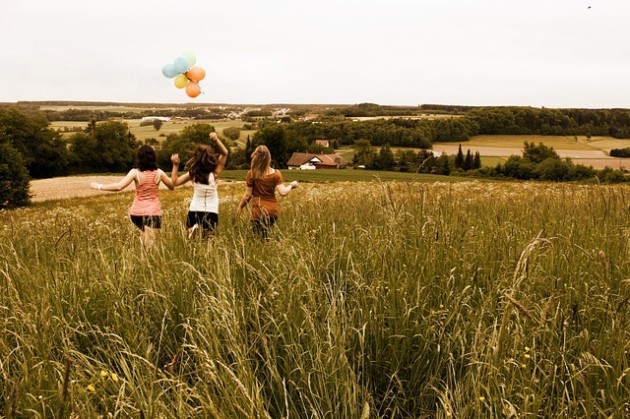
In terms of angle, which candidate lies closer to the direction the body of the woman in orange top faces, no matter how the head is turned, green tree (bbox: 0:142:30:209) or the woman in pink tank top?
the green tree

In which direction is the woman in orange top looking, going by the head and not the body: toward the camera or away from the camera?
away from the camera

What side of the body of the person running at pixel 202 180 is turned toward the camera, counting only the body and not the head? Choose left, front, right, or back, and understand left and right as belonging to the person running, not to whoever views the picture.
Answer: back

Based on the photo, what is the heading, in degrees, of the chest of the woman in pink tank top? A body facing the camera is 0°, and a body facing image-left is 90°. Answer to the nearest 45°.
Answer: approximately 180°

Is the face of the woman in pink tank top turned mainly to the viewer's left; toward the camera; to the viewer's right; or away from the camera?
away from the camera

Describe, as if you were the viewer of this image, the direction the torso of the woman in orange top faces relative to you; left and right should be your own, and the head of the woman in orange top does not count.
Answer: facing away from the viewer

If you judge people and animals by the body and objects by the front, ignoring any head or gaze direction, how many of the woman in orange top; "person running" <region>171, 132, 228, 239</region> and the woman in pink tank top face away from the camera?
3

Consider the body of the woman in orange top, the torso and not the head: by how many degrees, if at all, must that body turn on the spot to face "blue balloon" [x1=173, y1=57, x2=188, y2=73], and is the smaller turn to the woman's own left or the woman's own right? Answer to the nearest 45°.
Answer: approximately 45° to the woman's own left

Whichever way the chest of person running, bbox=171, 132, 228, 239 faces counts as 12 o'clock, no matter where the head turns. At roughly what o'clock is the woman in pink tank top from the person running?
The woman in pink tank top is roughly at 10 o'clock from the person running.

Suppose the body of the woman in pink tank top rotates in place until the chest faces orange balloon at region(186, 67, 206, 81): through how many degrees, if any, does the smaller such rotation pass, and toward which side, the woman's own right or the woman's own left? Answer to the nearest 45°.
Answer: approximately 45° to the woman's own right
